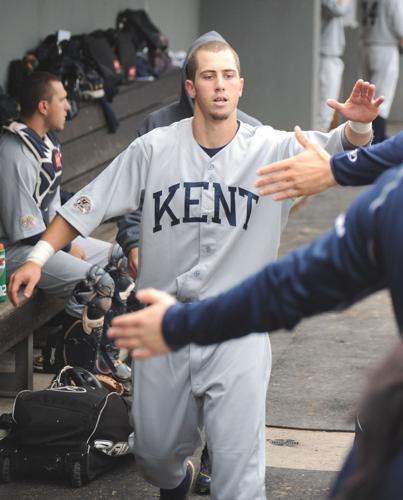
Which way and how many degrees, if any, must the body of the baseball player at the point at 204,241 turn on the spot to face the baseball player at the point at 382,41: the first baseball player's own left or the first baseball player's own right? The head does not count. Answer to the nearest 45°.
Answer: approximately 180°

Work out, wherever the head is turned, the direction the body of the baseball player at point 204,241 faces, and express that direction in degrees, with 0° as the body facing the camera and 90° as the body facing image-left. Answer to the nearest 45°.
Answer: approximately 0°

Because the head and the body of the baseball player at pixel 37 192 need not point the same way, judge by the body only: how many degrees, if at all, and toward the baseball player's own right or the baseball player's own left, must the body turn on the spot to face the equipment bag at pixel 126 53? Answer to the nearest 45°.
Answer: approximately 90° to the baseball player's own left

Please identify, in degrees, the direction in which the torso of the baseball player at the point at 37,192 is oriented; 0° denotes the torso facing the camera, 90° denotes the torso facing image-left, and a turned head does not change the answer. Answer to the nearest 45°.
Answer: approximately 270°

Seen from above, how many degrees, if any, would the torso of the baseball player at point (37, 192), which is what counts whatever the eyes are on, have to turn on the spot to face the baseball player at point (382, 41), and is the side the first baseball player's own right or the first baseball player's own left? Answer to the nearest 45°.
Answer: approximately 45° to the first baseball player's own left

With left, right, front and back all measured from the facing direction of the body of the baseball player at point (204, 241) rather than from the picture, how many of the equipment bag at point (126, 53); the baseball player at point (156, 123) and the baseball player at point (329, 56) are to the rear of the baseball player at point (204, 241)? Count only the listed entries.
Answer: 3

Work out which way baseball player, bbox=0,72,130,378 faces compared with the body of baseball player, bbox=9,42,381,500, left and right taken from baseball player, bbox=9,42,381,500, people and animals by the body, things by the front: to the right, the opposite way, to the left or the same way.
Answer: to the left

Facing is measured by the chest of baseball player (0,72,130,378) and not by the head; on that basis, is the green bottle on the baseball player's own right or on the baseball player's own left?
on the baseball player's own right

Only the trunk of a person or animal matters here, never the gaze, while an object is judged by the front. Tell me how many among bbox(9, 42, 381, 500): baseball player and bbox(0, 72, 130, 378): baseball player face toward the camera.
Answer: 1

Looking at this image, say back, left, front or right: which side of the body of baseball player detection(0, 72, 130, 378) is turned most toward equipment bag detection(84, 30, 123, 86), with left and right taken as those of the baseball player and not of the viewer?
left

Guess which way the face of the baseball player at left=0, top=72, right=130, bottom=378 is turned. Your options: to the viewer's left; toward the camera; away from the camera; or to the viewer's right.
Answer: to the viewer's right

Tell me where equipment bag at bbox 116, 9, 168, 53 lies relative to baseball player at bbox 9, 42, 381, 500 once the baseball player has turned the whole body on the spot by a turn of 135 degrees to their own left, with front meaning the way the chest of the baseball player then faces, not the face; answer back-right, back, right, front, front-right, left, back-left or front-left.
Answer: front-left
